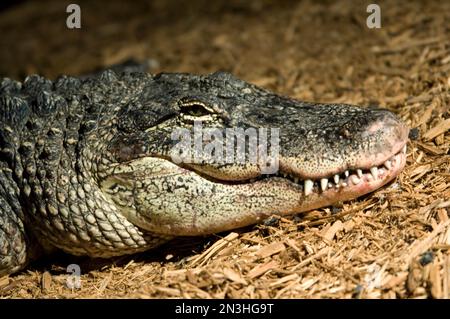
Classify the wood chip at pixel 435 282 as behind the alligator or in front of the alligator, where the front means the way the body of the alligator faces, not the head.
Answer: in front

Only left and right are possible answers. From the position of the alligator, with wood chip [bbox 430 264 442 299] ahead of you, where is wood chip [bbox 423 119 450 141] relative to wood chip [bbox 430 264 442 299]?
left

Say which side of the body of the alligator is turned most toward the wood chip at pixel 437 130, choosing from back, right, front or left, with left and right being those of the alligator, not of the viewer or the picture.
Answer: front

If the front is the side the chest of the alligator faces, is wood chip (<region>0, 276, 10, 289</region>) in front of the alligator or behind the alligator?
behind

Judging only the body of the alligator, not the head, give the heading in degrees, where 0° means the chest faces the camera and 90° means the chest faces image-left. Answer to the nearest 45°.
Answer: approximately 270°

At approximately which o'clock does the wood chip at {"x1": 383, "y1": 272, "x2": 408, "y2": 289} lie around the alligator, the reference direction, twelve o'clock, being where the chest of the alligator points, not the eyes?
The wood chip is roughly at 1 o'clock from the alligator.
